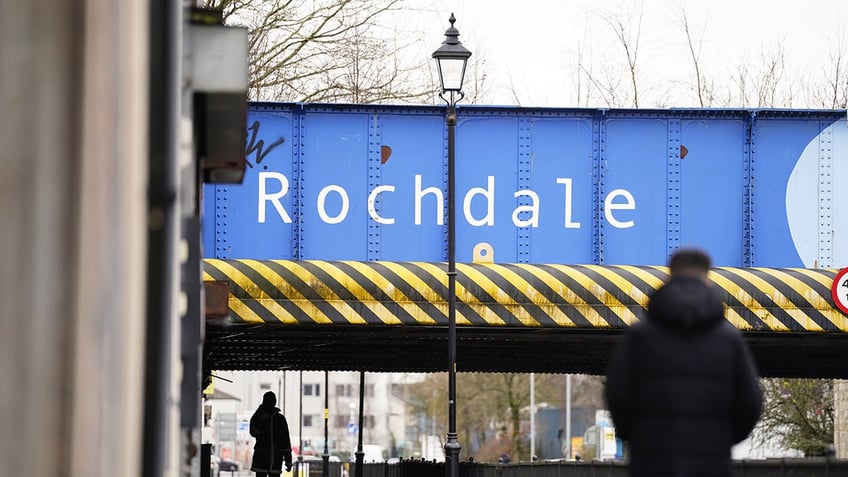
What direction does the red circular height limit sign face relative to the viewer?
toward the camera

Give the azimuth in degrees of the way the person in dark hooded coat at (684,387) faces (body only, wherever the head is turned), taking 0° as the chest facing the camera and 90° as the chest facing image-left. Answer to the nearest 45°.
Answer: approximately 180°

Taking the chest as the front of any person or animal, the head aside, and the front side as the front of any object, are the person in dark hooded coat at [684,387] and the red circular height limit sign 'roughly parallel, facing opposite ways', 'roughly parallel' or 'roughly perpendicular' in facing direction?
roughly parallel, facing opposite ways

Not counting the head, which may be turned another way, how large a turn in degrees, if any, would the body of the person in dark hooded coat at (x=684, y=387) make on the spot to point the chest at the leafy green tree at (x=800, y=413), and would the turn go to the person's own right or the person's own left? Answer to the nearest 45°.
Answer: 0° — they already face it

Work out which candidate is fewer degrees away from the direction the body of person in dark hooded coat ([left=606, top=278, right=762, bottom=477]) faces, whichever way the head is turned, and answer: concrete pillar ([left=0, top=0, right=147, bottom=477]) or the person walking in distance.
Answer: the person walking in distance

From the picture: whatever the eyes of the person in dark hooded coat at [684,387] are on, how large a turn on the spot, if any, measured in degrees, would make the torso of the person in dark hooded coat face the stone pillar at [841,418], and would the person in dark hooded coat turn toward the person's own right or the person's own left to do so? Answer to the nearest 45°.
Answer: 0° — they already face it

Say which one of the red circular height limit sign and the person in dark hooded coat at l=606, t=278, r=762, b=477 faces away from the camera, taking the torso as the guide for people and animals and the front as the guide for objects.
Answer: the person in dark hooded coat

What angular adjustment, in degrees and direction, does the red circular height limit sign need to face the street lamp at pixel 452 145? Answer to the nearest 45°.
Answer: approximately 45° to its right

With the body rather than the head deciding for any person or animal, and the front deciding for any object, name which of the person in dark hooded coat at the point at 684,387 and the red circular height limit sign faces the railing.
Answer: the person in dark hooded coat

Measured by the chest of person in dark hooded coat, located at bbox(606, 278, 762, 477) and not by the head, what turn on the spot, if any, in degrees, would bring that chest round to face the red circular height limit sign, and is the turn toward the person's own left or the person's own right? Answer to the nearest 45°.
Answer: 0° — they already face it
